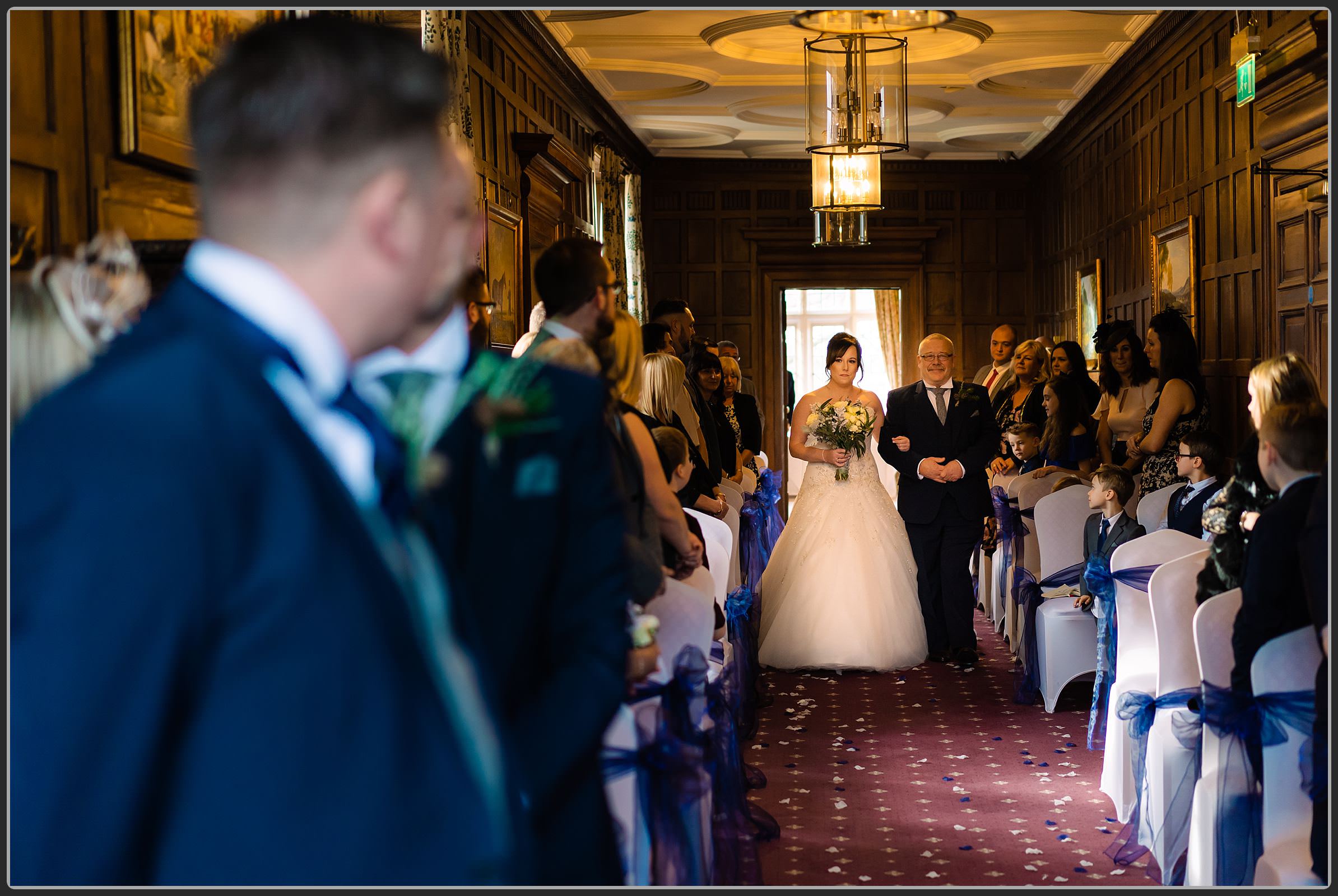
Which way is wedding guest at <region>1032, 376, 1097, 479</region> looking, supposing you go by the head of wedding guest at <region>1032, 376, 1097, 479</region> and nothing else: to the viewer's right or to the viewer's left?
to the viewer's left

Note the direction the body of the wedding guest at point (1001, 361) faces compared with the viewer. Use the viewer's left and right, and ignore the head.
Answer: facing the viewer and to the left of the viewer

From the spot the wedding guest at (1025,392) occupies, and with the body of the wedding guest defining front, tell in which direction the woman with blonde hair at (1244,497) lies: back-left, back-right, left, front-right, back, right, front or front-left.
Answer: front-left

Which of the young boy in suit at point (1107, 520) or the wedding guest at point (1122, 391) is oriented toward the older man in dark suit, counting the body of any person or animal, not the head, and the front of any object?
the wedding guest

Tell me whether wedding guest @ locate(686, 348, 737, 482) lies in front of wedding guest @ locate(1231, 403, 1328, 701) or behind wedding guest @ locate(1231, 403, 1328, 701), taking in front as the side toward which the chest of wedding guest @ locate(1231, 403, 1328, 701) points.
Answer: in front

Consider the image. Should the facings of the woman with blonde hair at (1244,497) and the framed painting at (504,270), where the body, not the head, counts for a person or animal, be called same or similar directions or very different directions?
very different directions

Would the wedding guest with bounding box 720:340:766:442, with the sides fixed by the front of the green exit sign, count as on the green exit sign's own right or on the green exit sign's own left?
on the green exit sign's own right

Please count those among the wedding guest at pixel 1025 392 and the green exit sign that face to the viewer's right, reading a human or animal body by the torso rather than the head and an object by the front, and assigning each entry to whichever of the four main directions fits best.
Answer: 0

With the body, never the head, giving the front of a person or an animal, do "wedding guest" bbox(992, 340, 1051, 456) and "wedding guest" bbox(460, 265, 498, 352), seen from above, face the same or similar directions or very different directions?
very different directions

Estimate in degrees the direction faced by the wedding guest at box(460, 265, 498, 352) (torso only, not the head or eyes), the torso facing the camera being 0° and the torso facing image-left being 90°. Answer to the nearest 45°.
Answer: approximately 270°

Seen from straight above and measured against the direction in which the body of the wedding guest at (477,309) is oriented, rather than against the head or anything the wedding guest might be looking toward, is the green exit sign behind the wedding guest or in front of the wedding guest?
in front

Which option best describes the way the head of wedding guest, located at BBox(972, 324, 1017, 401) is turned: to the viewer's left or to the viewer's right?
to the viewer's left

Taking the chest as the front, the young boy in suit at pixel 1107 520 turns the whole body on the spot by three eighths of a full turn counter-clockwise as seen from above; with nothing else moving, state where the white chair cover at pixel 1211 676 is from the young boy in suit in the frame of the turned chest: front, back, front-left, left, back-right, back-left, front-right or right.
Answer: right

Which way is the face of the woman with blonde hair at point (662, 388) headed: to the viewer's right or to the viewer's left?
to the viewer's right

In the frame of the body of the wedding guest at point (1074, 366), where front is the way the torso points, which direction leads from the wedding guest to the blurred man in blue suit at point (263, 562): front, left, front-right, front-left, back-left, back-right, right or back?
front-left

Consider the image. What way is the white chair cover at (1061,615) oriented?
toward the camera

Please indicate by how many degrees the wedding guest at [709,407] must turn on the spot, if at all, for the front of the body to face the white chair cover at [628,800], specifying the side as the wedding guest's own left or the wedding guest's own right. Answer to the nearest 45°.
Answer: approximately 45° to the wedding guest's own right

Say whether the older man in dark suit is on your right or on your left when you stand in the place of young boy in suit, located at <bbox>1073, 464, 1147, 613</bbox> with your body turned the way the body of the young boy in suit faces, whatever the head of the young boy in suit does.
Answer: on your right

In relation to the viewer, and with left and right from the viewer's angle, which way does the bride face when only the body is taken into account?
facing the viewer
